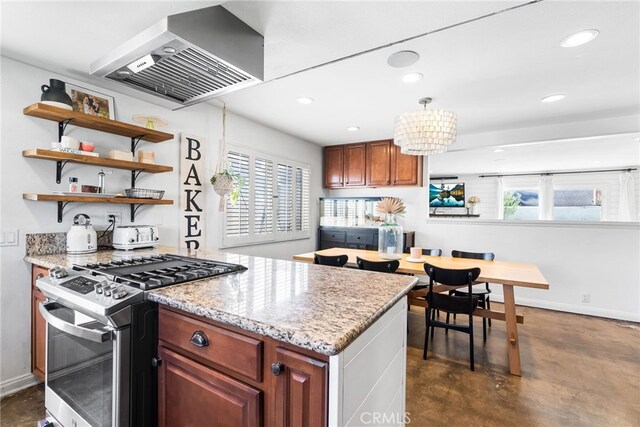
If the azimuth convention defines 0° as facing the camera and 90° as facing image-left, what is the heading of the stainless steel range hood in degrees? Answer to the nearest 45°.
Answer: approximately 45°

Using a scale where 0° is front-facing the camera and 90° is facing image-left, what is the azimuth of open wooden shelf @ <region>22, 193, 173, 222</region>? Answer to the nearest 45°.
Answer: approximately 315°

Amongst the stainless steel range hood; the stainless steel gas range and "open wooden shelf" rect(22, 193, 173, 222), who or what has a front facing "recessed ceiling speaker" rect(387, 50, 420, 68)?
the open wooden shelf

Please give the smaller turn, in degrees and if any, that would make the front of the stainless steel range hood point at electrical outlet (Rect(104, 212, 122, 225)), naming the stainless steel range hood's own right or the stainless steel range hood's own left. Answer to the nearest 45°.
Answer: approximately 135° to the stainless steel range hood's own right

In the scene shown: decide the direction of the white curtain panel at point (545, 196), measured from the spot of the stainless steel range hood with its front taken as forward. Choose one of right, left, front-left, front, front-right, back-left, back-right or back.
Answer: back-left

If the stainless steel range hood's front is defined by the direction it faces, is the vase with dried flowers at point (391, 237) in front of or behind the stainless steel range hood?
behind

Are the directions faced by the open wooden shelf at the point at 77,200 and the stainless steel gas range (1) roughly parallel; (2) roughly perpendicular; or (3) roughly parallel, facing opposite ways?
roughly perpendicular
